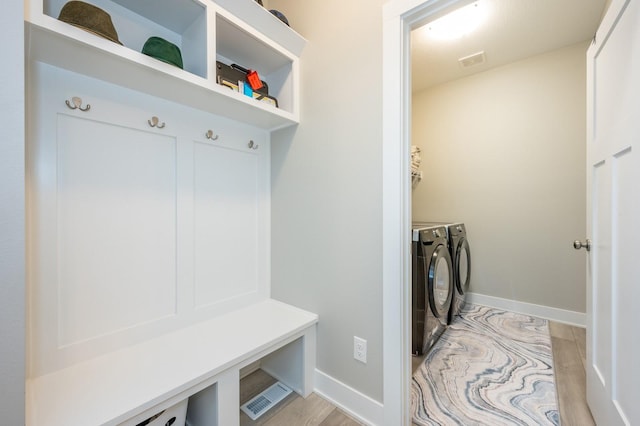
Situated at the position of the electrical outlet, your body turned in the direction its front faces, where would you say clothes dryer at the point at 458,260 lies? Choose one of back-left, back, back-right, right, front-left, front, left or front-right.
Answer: back

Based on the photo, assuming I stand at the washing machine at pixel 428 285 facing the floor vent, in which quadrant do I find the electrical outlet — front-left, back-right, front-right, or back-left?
front-left

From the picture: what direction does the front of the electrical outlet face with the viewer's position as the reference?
facing the viewer and to the left of the viewer

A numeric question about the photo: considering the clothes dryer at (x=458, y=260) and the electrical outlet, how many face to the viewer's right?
1

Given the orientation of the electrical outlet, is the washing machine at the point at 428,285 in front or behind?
behind

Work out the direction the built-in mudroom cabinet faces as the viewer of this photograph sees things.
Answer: facing the viewer and to the right of the viewer
